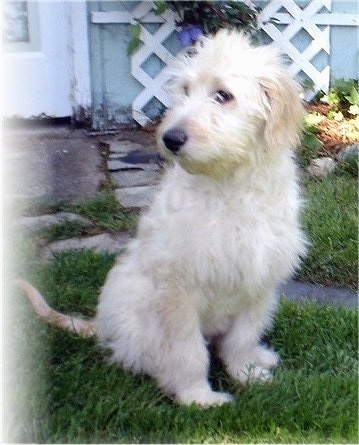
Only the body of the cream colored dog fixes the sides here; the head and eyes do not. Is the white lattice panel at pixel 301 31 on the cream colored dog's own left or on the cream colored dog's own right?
on the cream colored dog's own left

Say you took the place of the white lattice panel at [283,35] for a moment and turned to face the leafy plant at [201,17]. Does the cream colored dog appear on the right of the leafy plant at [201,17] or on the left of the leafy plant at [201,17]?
left

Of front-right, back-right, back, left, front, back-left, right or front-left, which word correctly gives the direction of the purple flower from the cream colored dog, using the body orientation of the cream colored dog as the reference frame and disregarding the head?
back-left

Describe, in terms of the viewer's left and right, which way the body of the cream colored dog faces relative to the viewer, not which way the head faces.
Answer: facing the viewer and to the right of the viewer

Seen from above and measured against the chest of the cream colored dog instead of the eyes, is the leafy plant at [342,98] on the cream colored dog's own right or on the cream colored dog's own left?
on the cream colored dog's own left

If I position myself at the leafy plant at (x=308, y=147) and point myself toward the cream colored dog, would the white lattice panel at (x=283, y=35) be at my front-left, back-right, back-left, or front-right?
back-right

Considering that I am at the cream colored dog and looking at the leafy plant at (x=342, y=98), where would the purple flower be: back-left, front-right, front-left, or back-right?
front-left

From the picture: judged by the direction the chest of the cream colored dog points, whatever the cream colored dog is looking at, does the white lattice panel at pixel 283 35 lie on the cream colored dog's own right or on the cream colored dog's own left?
on the cream colored dog's own left
